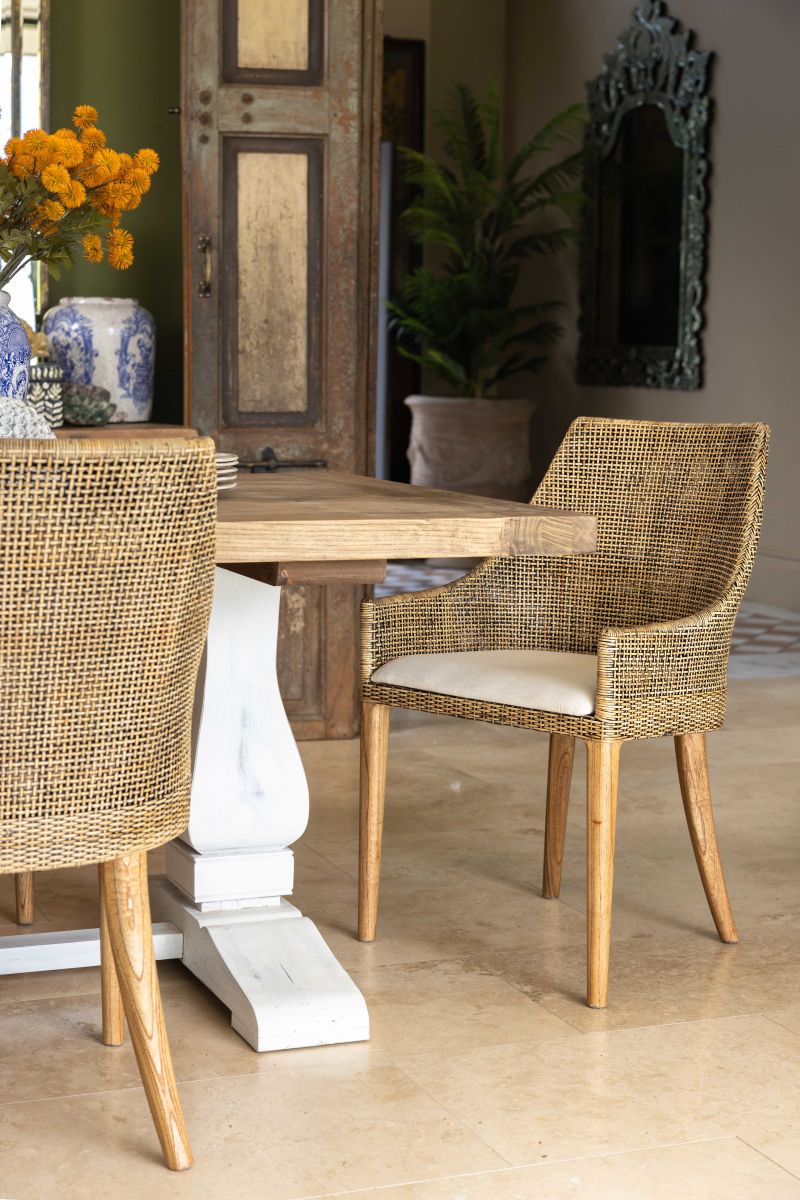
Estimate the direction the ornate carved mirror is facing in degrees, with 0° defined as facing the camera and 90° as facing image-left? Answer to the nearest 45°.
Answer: approximately 45°

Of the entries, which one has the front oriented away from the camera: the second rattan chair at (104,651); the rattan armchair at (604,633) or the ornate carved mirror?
the second rattan chair

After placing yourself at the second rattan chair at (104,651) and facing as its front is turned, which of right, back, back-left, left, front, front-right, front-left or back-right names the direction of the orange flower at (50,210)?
front

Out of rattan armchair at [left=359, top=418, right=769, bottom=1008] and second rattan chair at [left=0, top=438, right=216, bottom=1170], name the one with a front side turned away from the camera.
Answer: the second rattan chair

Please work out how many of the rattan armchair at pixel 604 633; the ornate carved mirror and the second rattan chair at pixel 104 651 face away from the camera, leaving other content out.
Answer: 1

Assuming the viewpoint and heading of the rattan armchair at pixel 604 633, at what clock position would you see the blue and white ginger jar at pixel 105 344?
The blue and white ginger jar is roughly at 3 o'clock from the rattan armchair.

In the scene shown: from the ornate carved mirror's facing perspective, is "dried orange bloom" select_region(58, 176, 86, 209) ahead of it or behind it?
ahead

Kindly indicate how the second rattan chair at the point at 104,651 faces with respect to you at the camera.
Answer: facing away from the viewer

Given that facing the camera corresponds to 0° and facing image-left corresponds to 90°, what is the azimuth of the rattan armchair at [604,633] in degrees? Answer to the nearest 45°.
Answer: approximately 45°

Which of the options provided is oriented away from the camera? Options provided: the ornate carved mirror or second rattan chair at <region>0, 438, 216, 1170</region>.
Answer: the second rattan chair

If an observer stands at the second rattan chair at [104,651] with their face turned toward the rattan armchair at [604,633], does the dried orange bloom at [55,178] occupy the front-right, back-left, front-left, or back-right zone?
front-left

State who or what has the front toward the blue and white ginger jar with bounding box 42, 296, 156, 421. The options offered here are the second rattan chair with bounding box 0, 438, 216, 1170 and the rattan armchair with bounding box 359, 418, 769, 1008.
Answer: the second rattan chair

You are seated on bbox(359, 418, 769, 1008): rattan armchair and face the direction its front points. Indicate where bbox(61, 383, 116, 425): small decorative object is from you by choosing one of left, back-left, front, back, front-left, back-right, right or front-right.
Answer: right

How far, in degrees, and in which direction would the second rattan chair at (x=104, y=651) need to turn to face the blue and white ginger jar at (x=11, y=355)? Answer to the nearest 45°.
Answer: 0° — it already faces it

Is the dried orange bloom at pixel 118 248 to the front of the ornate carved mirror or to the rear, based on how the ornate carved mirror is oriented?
to the front

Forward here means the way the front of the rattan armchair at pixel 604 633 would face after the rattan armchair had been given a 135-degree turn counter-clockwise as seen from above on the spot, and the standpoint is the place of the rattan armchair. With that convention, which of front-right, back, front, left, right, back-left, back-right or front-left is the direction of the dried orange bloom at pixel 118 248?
back

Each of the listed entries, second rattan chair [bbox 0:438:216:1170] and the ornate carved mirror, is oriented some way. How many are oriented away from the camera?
1
